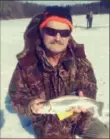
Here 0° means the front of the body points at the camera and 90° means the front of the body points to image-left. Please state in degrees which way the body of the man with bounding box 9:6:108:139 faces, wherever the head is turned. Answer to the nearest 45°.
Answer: approximately 0°
